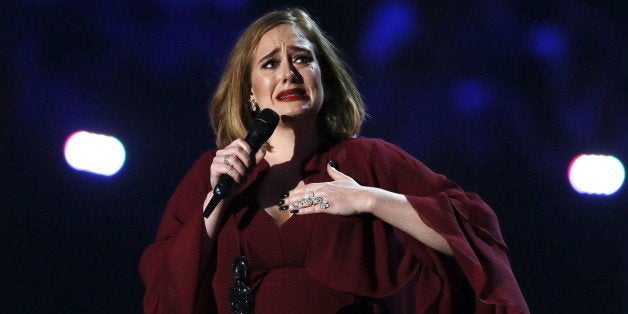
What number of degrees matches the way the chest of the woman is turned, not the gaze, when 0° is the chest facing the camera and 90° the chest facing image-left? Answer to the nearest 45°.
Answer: approximately 0°
